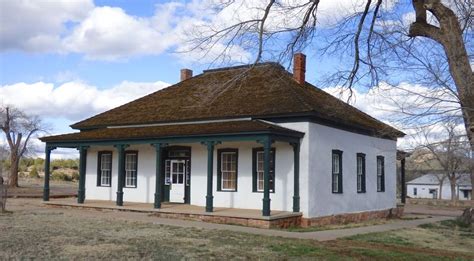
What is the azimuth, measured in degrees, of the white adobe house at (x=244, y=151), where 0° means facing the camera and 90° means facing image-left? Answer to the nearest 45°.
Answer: approximately 45°
